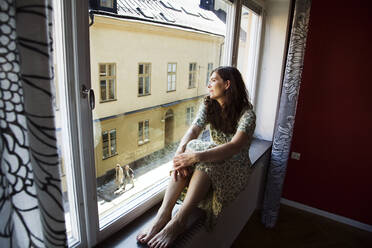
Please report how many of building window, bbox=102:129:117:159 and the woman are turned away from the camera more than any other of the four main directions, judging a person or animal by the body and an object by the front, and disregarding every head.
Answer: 0

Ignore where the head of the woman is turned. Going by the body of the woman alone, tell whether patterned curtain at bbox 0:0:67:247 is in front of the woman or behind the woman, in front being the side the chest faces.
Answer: in front

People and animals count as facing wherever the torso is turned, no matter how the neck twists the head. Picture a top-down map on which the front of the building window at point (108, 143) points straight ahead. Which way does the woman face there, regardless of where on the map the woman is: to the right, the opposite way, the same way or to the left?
to the right

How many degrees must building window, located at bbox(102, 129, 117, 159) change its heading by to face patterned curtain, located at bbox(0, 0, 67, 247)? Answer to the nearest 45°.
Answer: approximately 45° to its right

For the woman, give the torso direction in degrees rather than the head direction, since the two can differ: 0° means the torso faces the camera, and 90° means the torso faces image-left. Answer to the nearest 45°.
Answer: approximately 45°

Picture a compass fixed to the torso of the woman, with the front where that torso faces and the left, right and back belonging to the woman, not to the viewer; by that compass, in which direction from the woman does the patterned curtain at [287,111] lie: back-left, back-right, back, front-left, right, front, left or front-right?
back

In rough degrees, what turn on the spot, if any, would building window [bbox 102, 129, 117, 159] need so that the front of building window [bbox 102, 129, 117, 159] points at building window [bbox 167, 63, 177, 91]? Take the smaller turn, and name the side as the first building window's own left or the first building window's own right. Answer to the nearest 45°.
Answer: approximately 90° to the first building window's own left

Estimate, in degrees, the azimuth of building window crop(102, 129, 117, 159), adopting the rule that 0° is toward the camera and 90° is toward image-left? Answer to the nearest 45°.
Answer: approximately 315°
